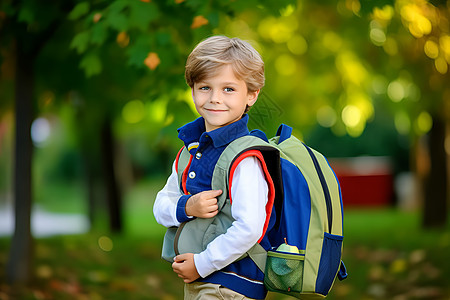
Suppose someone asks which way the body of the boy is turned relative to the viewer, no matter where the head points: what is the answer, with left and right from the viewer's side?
facing the viewer and to the left of the viewer

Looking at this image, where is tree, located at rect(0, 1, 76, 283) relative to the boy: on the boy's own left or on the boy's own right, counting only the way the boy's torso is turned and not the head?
on the boy's own right

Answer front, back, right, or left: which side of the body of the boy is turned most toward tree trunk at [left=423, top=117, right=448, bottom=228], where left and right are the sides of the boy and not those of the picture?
back

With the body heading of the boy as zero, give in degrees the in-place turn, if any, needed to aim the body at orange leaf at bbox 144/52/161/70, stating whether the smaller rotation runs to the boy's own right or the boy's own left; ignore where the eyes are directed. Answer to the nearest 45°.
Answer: approximately 135° to the boy's own right

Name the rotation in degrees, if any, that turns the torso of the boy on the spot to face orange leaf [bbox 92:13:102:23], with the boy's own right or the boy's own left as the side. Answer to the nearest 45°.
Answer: approximately 90° to the boy's own right

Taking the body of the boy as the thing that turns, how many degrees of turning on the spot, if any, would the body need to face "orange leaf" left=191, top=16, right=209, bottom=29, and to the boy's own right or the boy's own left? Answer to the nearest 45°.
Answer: approximately 135° to the boy's own right

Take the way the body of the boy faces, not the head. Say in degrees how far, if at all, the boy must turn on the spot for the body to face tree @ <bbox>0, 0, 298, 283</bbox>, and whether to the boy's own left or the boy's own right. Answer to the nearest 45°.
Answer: approximately 135° to the boy's own right

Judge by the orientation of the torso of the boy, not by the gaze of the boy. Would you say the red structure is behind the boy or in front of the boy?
behind
